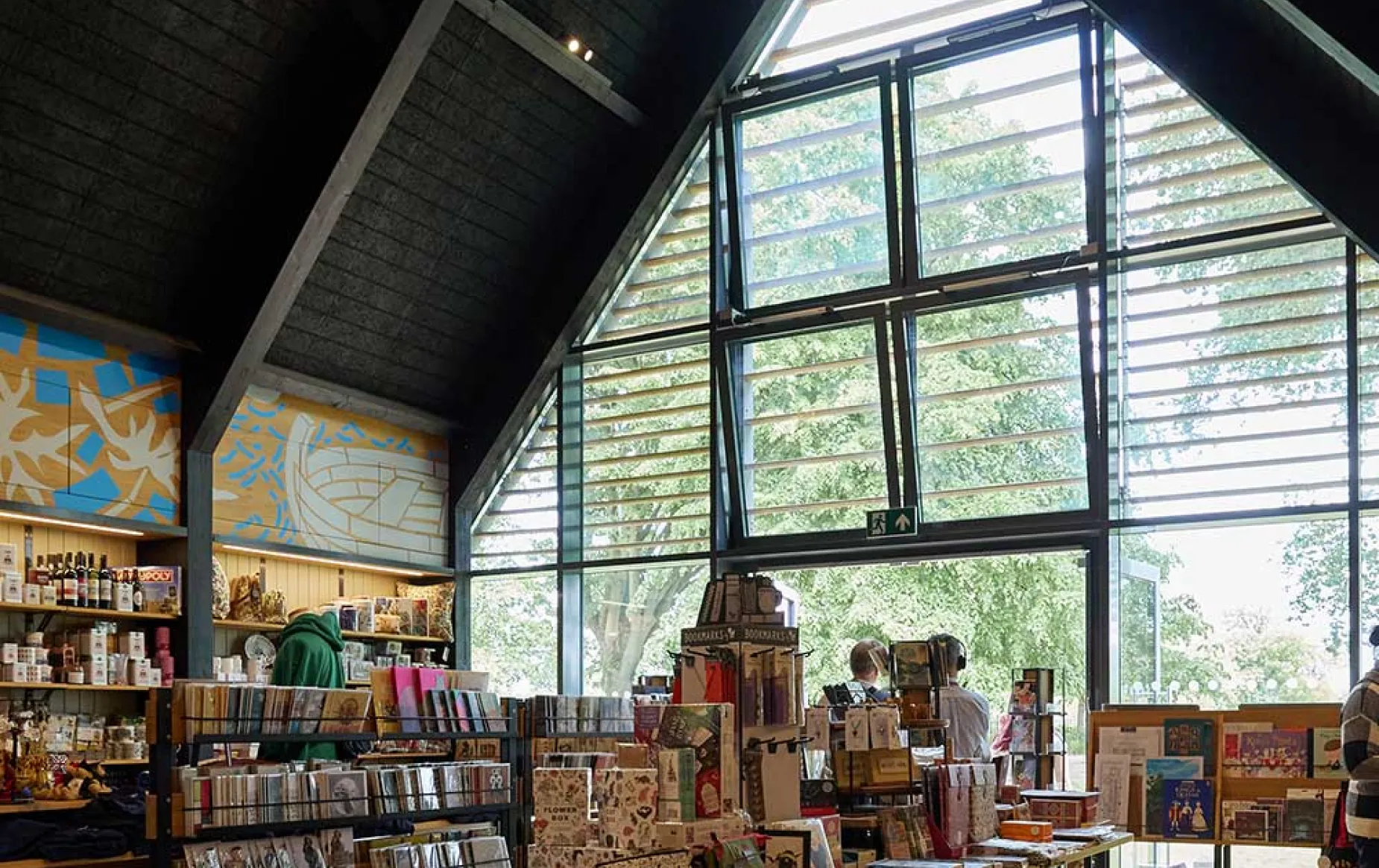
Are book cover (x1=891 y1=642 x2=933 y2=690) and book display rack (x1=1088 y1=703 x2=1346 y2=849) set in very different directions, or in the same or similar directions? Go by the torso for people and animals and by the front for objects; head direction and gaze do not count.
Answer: same or similar directions

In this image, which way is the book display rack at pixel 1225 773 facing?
toward the camera

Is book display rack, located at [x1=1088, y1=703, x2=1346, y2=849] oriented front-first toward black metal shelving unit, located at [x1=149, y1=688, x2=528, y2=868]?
no

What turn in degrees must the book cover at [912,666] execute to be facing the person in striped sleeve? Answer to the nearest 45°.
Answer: approximately 45° to its left

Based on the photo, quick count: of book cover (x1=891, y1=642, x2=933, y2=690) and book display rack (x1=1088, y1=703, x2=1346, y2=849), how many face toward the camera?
2

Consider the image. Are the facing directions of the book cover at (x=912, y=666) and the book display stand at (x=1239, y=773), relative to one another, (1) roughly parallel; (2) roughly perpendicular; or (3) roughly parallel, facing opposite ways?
roughly parallel

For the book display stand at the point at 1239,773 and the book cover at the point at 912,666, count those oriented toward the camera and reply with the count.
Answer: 2

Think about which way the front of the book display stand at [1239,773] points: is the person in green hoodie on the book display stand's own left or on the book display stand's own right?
on the book display stand's own right

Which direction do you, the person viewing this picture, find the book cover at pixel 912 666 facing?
facing the viewer
